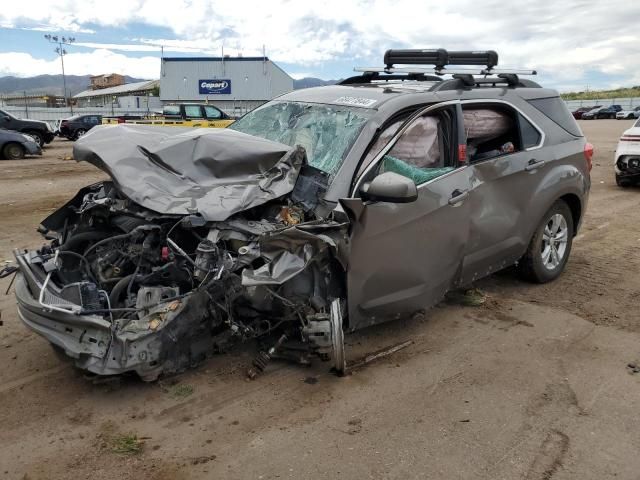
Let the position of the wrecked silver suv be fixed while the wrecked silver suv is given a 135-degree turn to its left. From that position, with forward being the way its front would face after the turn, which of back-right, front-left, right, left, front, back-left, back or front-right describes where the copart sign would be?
left

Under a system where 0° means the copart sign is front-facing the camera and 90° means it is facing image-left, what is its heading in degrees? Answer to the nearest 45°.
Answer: approximately 0°

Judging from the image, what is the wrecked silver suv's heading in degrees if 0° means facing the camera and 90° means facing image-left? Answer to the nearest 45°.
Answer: approximately 45°

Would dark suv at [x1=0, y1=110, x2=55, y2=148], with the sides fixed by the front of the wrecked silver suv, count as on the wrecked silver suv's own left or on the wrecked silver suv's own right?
on the wrecked silver suv's own right

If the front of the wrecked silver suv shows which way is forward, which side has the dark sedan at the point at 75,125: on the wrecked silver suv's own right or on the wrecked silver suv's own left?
on the wrecked silver suv's own right

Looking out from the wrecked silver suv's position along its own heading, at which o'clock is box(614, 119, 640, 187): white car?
The white car is roughly at 6 o'clock from the wrecked silver suv.
